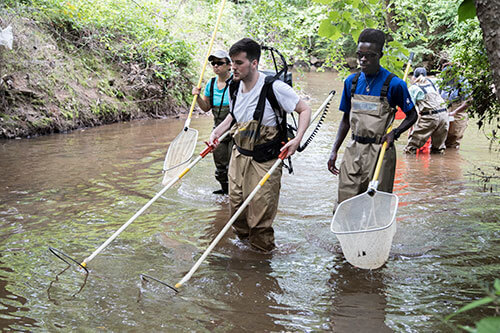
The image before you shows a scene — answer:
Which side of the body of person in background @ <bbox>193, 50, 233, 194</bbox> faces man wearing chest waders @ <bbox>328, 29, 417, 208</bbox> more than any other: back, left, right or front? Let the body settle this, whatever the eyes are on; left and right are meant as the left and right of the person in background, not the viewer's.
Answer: left

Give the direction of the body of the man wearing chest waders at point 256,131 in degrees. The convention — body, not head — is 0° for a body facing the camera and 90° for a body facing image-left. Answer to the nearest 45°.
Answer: approximately 45°

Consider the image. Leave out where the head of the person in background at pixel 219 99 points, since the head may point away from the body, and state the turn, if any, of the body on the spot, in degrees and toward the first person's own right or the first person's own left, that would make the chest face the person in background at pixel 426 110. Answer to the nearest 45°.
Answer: approximately 180°

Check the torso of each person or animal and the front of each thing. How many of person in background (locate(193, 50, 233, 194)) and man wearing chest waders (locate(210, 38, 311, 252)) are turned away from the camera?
0

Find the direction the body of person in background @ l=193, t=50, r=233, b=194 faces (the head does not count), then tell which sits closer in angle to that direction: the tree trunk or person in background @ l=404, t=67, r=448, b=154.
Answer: the tree trunk

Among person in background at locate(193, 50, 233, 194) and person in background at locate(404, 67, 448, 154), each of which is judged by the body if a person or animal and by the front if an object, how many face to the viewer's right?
0

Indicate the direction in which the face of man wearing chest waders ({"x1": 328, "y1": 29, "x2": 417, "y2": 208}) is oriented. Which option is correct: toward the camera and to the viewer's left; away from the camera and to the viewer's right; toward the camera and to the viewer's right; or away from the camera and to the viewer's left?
toward the camera and to the viewer's left

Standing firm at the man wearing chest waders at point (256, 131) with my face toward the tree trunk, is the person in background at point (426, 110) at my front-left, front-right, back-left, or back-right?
front-left

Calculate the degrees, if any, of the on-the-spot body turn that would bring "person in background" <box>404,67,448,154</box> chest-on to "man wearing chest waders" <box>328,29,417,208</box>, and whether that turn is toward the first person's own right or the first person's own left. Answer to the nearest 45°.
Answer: approximately 135° to the first person's own left

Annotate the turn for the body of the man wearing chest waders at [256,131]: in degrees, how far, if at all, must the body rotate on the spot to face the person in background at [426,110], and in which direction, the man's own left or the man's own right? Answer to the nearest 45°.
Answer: approximately 180°

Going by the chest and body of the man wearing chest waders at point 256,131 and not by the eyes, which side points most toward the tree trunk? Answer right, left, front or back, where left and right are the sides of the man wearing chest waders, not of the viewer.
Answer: left
